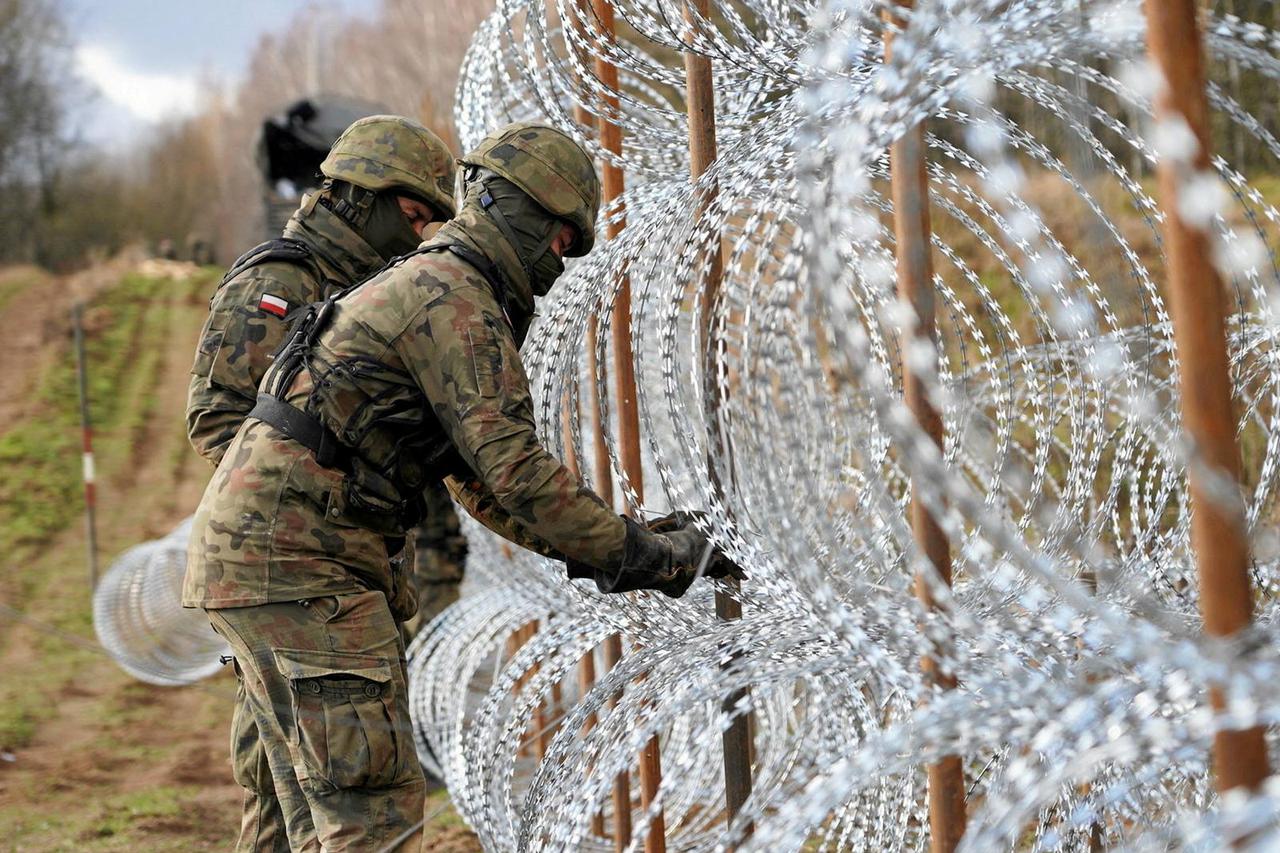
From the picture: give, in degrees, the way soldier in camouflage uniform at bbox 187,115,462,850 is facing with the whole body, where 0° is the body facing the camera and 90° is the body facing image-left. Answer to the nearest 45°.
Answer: approximately 270°

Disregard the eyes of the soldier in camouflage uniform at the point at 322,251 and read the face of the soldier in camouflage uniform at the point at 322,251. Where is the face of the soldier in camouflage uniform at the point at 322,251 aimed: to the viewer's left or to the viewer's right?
to the viewer's right

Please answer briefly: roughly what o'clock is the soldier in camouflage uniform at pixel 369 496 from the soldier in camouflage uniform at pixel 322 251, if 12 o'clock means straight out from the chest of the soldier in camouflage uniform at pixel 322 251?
the soldier in camouflage uniform at pixel 369 496 is roughly at 3 o'clock from the soldier in camouflage uniform at pixel 322 251.

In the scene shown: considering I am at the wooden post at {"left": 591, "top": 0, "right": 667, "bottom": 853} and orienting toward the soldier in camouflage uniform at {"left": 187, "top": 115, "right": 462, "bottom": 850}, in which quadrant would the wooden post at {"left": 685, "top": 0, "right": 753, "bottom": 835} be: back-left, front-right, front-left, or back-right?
back-left

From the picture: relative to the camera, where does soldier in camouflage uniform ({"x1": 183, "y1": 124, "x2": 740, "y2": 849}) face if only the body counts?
to the viewer's right

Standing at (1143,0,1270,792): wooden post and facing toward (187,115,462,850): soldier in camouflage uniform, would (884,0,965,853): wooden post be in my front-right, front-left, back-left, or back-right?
front-right

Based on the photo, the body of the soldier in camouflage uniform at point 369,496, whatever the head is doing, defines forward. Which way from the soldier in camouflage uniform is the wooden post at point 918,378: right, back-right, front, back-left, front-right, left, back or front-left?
front-right

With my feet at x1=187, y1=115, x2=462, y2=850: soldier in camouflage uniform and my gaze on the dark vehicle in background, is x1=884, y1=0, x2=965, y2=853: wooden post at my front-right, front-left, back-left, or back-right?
back-right

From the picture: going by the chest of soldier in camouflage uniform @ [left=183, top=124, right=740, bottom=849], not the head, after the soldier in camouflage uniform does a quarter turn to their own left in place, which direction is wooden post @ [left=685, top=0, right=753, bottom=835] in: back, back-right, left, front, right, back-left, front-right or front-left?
right

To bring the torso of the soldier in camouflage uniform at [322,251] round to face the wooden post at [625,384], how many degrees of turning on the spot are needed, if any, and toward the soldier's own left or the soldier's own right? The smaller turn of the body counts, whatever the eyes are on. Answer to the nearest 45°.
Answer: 0° — they already face it

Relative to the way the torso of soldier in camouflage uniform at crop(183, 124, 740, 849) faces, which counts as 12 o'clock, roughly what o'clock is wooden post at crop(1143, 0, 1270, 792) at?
The wooden post is roughly at 2 o'clock from the soldier in camouflage uniform.
